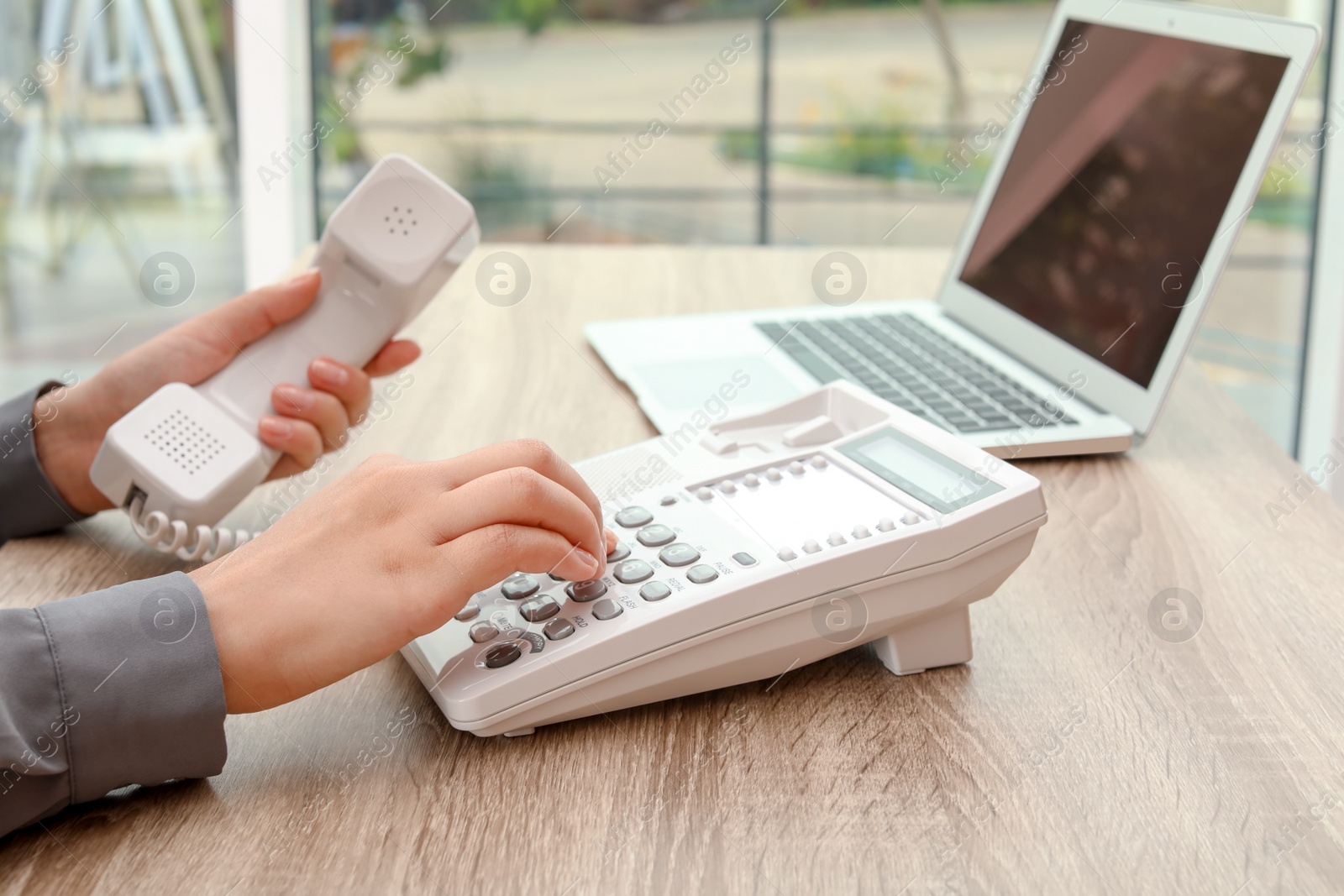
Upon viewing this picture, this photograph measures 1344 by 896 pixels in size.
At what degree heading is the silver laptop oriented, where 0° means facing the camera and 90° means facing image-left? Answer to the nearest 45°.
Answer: approximately 45°
